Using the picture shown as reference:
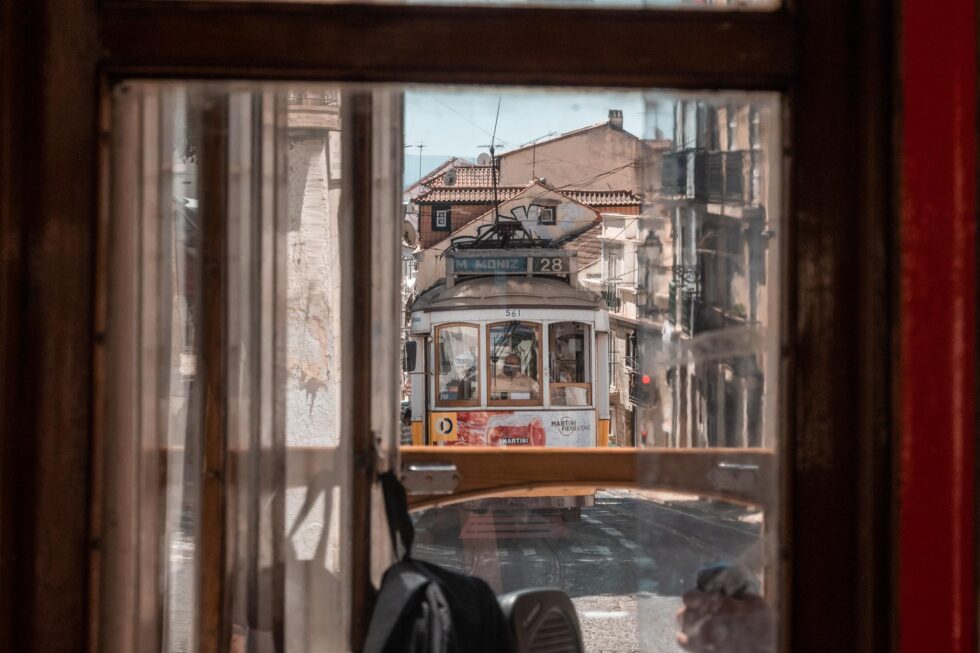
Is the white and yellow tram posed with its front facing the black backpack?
yes

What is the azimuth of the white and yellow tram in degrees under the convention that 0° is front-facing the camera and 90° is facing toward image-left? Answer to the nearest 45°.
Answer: approximately 0°
